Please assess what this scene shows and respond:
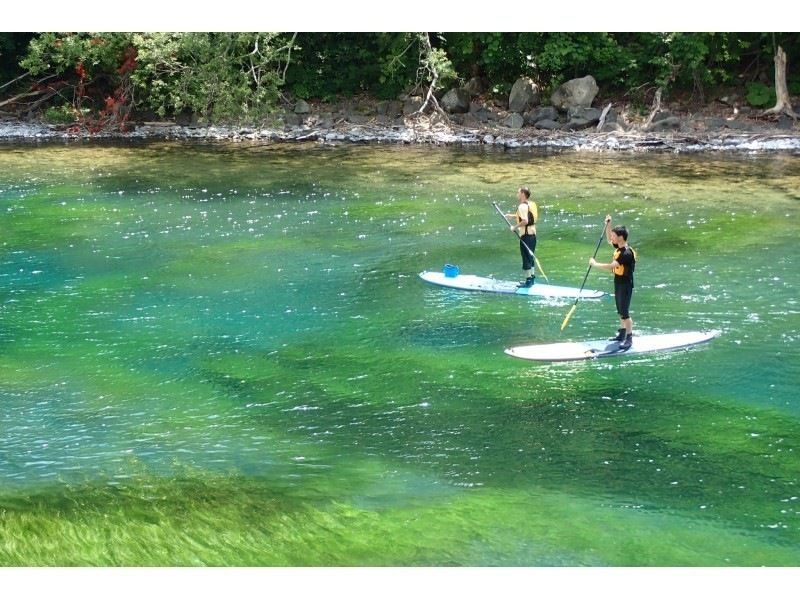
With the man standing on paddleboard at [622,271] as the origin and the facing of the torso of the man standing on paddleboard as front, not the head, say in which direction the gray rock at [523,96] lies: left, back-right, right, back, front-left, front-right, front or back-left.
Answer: right

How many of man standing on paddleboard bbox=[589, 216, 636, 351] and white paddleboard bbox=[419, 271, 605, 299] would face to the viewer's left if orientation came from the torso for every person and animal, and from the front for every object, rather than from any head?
2

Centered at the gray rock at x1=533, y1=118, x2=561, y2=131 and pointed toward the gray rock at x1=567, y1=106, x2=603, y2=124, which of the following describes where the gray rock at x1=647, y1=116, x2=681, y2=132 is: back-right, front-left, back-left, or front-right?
front-right

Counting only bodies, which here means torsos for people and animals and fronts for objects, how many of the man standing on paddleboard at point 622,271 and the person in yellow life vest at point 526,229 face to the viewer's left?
2

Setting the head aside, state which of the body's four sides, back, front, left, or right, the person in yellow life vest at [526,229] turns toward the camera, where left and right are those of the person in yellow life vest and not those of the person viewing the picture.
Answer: left

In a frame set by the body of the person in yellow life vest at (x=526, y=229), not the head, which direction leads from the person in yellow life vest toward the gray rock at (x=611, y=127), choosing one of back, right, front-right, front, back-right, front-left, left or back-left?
right

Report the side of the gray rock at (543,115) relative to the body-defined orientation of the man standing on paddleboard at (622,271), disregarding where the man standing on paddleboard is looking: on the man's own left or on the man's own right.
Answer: on the man's own right

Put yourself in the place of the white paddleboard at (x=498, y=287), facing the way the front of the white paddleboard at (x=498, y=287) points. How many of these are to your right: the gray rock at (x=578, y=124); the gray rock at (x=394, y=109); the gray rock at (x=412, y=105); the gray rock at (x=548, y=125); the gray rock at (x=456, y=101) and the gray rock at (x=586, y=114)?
6

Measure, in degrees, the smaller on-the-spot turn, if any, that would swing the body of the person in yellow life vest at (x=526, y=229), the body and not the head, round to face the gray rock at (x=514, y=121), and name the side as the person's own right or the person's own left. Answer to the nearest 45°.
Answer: approximately 90° to the person's own right

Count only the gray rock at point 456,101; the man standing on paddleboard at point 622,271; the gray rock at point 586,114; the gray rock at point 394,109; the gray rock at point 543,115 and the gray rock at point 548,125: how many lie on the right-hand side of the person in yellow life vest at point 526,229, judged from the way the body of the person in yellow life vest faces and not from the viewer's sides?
5

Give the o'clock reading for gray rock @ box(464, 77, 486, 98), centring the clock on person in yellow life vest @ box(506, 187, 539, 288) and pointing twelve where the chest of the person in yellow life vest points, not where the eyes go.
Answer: The gray rock is roughly at 3 o'clock from the person in yellow life vest.

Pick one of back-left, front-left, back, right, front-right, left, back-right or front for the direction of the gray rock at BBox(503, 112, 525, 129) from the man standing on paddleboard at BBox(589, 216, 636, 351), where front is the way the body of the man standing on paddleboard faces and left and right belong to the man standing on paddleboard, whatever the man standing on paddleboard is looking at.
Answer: right

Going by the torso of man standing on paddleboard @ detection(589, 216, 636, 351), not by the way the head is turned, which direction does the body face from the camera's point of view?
to the viewer's left

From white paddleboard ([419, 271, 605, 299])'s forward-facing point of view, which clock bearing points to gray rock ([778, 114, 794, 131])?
The gray rock is roughly at 4 o'clock from the white paddleboard.

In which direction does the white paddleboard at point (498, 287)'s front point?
to the viewer's left

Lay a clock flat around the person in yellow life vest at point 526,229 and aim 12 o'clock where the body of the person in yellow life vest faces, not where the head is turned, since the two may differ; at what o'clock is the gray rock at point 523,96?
The gray rock is roughly at 3 o'clock from the person in yellow life vest.
